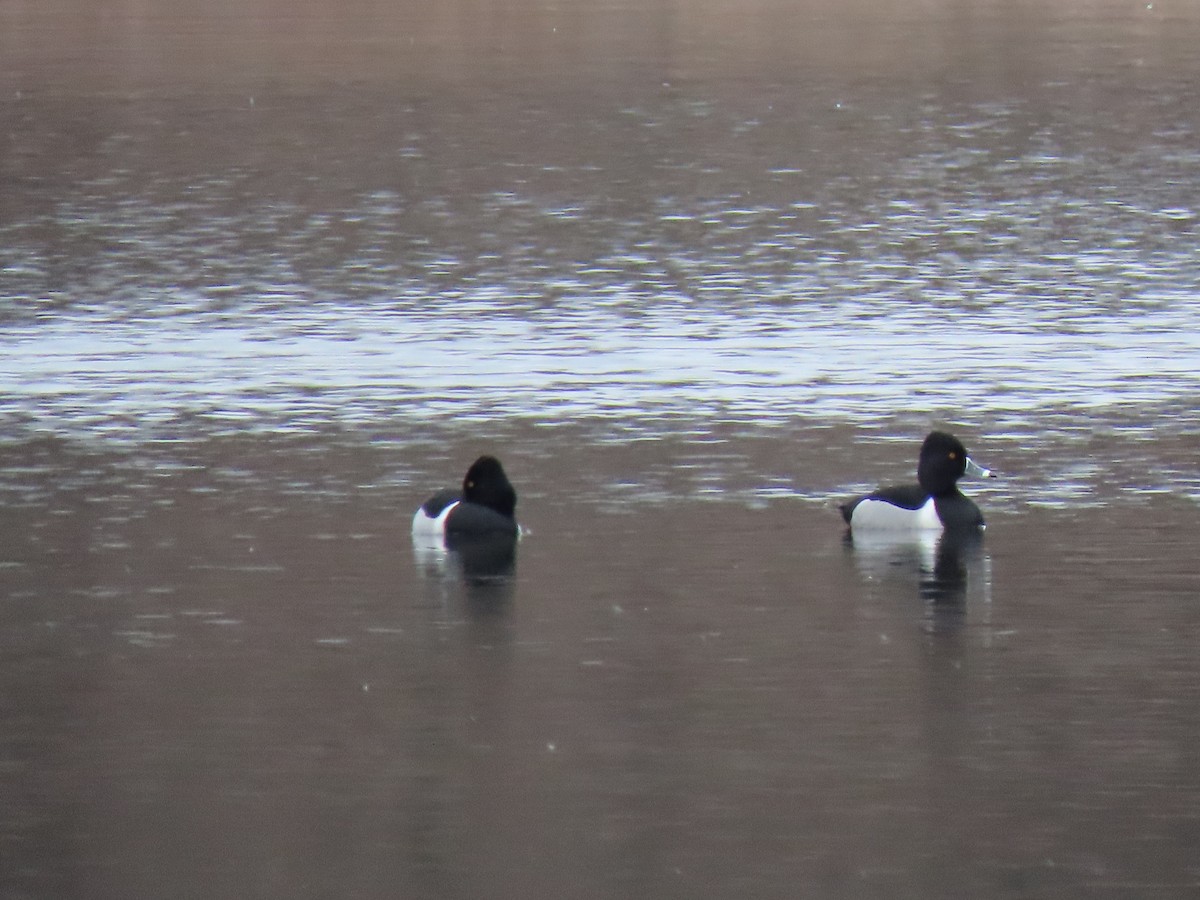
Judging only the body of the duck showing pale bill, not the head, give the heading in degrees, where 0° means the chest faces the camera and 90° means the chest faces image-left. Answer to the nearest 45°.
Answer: approximately 270°
